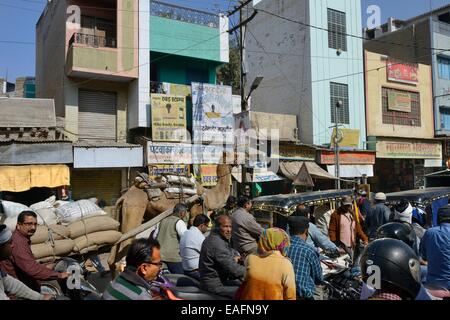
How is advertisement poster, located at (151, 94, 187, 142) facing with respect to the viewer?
toward the camera

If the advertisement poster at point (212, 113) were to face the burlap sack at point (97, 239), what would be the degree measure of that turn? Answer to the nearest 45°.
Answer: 0° — it already faces it

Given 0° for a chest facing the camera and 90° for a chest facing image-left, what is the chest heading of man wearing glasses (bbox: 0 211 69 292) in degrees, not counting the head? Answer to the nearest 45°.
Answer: approximately 270°

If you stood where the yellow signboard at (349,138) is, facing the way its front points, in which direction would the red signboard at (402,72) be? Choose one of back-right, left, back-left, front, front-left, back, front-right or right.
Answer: back-left

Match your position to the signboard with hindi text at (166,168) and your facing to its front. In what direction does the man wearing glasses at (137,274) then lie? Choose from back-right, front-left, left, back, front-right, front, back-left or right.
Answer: front

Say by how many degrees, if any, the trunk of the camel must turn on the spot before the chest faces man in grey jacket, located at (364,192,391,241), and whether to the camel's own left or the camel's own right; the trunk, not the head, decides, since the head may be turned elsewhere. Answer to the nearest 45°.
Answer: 0° — it already faces them

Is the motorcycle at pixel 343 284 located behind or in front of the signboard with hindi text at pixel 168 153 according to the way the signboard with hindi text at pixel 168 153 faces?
in front

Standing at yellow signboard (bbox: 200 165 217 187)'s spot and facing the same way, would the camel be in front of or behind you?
in front

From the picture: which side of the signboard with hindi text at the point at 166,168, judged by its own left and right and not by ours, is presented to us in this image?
front

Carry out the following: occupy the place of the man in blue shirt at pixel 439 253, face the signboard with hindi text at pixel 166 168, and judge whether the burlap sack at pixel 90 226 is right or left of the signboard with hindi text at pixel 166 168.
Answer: left

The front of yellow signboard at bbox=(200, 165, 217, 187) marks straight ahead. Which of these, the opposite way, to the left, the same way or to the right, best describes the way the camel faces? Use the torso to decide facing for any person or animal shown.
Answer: to the left
